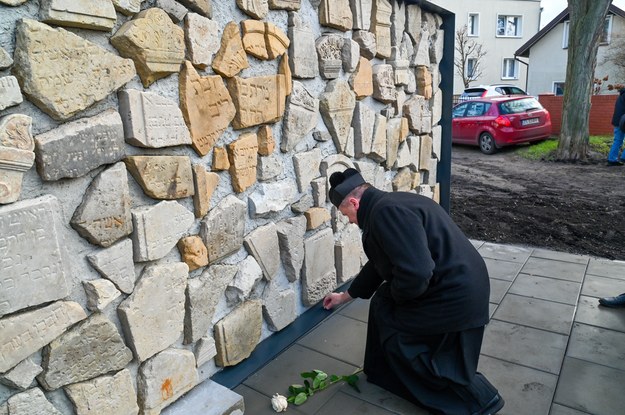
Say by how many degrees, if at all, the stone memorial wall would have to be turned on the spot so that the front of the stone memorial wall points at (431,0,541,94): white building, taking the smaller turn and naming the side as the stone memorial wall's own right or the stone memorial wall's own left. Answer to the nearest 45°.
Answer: approximately 90° to the stone memorial wall's own left

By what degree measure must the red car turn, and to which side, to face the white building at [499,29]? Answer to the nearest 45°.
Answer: approximately 45° to its right

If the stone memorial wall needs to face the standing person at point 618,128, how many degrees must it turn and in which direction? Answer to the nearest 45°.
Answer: approximately 90° to its left

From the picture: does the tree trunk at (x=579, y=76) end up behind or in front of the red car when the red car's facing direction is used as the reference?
behind

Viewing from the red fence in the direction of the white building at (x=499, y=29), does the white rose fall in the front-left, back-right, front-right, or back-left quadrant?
back-left

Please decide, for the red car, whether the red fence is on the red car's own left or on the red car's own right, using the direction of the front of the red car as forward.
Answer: on the red car's own right

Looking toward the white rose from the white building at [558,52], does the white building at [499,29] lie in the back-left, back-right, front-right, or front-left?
back-right

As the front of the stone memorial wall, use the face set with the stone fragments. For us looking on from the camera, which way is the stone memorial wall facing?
facing the viewer and to the right of the viewer

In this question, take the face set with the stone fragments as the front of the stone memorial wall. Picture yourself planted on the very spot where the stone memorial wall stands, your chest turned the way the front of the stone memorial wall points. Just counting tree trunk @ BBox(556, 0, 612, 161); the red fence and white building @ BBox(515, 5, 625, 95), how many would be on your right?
0

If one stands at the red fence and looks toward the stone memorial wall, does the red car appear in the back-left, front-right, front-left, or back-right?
front-right

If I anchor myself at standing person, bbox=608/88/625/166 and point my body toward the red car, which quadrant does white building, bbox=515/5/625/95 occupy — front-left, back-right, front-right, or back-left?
front-right

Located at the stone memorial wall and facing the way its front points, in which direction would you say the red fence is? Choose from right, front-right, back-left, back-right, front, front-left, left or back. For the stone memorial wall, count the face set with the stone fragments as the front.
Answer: left

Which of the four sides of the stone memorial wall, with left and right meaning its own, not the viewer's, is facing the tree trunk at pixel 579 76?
left
